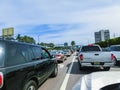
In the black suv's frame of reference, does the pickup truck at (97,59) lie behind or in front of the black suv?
in front

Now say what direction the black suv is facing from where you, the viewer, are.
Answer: facing away from the viewer and to the right of the viewer
